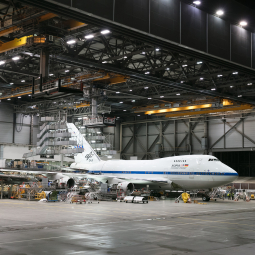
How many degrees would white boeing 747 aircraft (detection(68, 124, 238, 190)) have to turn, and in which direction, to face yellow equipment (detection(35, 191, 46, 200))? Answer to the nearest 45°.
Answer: approximately 135° to its right

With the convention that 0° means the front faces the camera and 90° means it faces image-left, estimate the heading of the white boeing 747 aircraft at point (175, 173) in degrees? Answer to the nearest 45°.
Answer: approximately 315°
